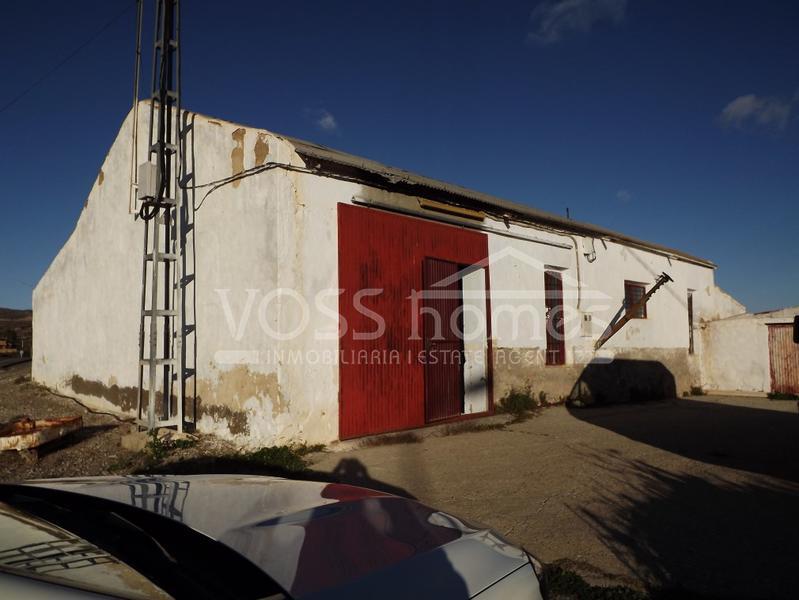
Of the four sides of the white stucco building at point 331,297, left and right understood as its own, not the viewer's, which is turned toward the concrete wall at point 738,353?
left

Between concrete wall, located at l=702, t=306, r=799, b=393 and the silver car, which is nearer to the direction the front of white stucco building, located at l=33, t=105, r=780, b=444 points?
the silver car

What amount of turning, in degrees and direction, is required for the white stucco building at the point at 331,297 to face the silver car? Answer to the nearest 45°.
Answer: approximately 45° to its right

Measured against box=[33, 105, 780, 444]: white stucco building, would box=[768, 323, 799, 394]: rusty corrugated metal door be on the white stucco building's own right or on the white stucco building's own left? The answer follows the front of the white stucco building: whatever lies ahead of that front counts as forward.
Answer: on the white stucco building's own left

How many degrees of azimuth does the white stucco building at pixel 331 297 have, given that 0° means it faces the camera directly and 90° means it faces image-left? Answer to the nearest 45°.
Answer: approximately 315°

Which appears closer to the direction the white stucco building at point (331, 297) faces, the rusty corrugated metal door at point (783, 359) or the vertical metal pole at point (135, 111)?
the rusty corrugated metal door
